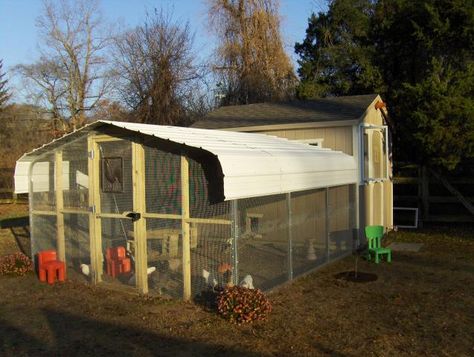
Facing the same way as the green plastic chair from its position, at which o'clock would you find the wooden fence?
The wooden fence is roughly at 8 o'clock from the green plastic chair.

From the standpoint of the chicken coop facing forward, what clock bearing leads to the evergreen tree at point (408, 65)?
The evergreen tree is roughly at 6 o'clock from the chicken coop.

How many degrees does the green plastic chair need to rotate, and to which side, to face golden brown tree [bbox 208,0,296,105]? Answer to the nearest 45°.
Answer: approximately 180°

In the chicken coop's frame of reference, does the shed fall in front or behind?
behind

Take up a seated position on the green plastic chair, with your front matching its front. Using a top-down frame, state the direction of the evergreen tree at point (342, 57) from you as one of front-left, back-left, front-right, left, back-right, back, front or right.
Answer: back-left

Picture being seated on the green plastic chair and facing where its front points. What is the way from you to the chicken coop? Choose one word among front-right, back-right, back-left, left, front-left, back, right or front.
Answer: right

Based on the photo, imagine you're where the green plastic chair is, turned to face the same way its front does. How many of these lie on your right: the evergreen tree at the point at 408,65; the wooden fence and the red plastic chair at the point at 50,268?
1

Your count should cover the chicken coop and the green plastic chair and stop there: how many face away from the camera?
0

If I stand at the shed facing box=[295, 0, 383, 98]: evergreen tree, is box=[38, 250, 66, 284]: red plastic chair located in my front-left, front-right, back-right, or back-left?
back-left
